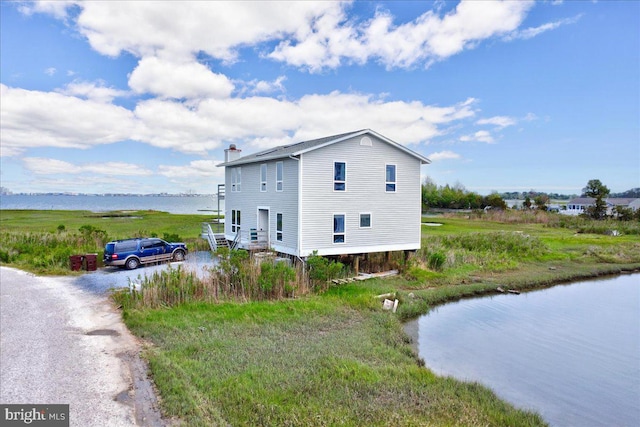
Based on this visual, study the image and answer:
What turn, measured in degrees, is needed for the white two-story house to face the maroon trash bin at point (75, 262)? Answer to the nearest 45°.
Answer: approximately 45° to its right

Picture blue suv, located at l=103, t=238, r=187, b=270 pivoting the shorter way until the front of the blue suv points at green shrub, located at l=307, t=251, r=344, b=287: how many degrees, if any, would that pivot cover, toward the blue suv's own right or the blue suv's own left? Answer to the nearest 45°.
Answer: approximately 90° to the blue suv's own right

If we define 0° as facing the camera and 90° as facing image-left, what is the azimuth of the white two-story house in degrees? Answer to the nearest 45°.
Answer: approximately 45°
